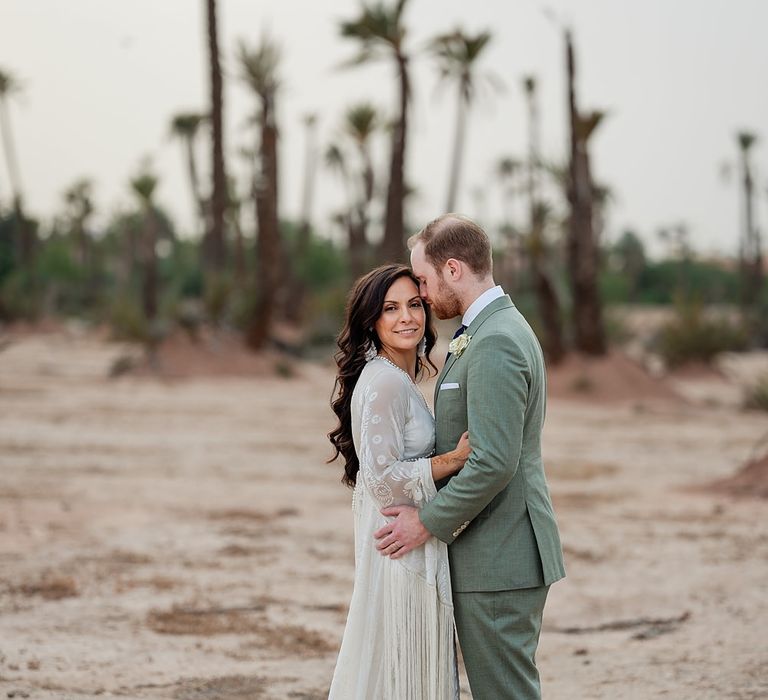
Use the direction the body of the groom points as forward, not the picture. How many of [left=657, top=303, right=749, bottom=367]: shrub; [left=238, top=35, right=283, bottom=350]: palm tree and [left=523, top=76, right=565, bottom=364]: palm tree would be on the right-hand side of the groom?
3

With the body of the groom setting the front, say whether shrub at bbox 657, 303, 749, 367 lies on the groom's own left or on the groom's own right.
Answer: on the groom's own right

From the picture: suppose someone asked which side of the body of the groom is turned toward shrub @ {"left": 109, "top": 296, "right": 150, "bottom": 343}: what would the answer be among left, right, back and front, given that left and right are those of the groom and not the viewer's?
right

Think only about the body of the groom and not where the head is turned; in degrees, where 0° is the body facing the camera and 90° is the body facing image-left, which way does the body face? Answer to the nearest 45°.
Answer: approximately 90°

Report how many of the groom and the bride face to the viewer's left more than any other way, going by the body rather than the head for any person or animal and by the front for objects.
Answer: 1

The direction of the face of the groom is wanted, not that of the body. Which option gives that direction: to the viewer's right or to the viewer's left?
to the viewer's left

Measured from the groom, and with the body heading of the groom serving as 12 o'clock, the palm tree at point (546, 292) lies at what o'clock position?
The palm tree is roughly at 3 o'clock from the groom.

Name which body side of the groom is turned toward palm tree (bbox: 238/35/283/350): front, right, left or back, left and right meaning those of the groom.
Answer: right
